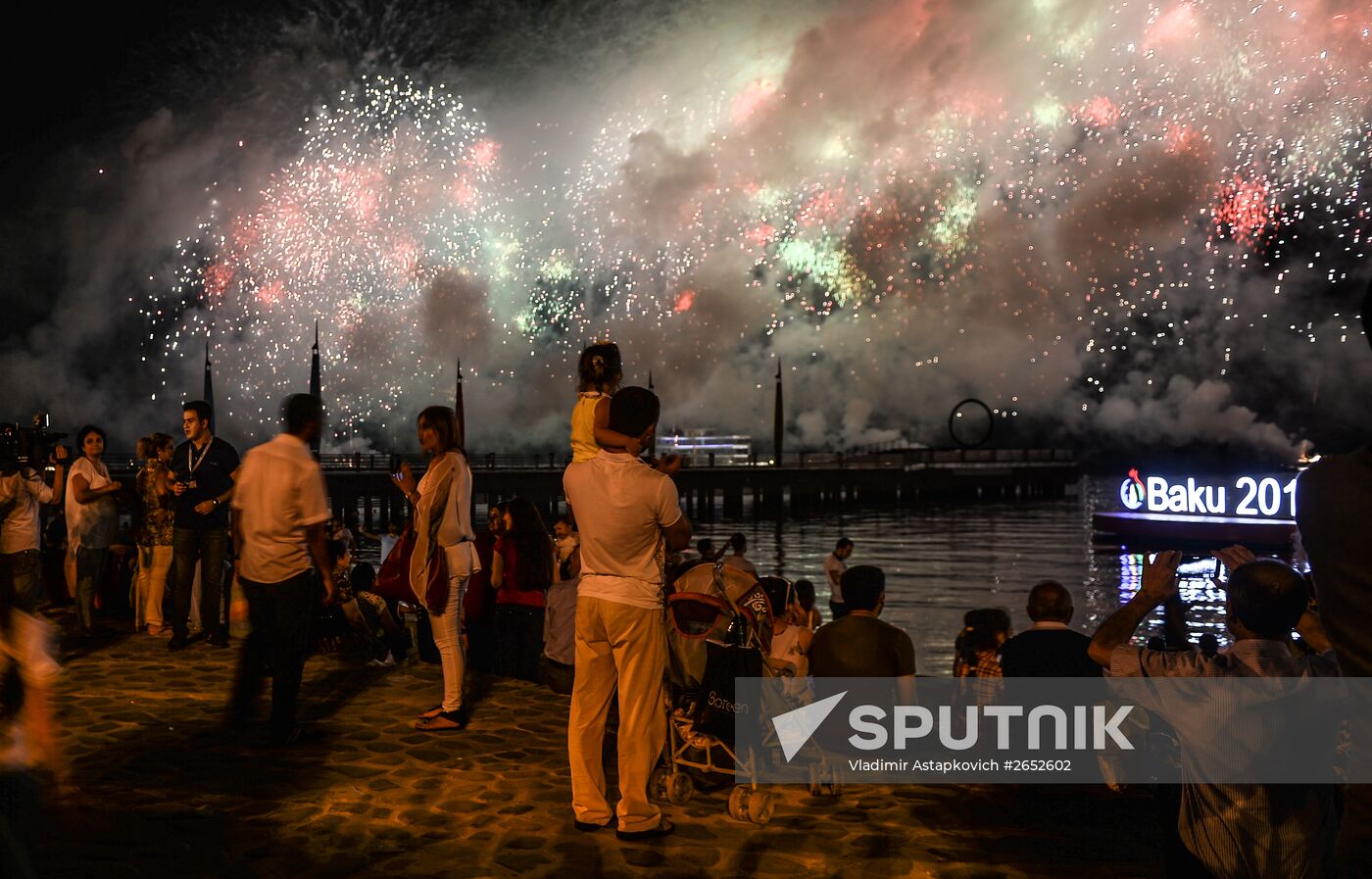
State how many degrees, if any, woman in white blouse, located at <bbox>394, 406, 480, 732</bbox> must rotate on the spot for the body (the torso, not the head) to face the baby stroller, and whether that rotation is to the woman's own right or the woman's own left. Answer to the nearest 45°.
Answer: approximately 135° to the woman's own left

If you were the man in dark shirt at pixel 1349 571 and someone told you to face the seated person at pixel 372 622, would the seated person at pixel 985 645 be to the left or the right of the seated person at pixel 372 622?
right

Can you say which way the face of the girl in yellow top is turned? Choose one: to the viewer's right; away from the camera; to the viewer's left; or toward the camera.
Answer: away from the camera

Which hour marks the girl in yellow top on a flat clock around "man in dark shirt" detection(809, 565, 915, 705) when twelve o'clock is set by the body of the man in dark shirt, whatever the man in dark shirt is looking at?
The girl in yellow top is roughly at 8 o'clock from the man in dark shirt.

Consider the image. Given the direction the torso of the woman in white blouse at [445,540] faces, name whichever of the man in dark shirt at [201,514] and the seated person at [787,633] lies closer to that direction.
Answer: the man in dark shirt

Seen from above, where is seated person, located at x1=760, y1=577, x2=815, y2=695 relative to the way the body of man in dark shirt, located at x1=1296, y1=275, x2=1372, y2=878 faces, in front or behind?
in front

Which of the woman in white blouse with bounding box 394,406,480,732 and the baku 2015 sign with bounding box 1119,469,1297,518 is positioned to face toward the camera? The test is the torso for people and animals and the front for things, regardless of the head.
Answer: the baku 2015 sign

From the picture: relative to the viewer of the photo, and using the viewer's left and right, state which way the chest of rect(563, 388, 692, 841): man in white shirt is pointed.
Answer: facing away from the viewer and to the right of the viewer

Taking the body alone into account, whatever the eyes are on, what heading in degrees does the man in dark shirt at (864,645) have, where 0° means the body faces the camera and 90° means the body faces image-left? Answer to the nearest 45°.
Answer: approximately 180°

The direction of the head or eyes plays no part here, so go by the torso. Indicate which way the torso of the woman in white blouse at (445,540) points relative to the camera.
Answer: to the viewer's left

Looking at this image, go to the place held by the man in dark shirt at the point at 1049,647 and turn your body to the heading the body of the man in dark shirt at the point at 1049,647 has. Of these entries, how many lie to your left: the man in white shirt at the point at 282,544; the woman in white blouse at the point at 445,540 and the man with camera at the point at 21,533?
3

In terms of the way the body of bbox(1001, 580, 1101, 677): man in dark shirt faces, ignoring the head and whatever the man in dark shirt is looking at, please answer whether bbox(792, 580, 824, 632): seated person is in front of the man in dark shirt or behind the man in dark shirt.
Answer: in front

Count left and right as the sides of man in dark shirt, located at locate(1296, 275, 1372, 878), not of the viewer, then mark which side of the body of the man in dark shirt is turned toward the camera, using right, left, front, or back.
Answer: back

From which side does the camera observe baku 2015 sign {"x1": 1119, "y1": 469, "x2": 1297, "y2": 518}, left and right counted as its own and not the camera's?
front
